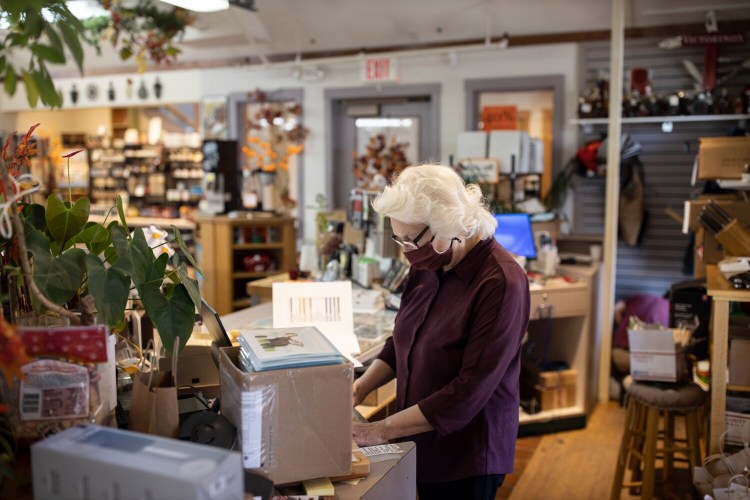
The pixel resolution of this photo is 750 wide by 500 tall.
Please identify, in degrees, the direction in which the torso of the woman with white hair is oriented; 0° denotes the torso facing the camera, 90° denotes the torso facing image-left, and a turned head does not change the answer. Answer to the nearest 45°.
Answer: approximately 45°

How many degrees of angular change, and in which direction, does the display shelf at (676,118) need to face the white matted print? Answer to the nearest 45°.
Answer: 0° — it already faces it

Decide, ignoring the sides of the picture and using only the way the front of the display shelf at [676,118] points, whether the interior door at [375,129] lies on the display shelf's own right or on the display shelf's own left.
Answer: on the display shelf's own right

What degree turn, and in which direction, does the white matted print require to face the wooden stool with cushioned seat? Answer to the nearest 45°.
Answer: approximately 90° to its left

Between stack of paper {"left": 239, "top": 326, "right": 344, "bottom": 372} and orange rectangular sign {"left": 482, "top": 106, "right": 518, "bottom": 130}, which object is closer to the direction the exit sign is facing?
the stack of paper

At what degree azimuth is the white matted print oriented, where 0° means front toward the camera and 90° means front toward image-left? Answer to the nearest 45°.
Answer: approximately 0°

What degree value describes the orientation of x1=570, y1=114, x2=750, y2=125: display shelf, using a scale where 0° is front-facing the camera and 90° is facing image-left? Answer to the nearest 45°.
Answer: approximately 0°

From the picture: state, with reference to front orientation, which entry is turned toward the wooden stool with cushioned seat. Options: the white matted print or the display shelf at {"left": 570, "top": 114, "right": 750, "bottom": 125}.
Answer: the display shelf
